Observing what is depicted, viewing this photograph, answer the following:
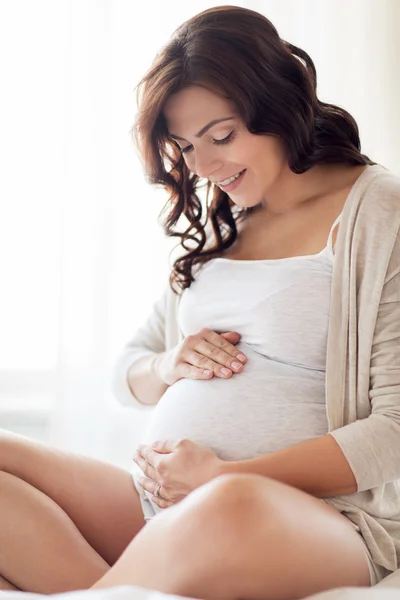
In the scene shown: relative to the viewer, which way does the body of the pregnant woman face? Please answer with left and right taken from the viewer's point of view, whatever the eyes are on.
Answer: facing the viewer and to the left of the viewer

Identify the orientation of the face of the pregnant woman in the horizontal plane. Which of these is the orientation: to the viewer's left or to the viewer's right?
to the viewer's left
